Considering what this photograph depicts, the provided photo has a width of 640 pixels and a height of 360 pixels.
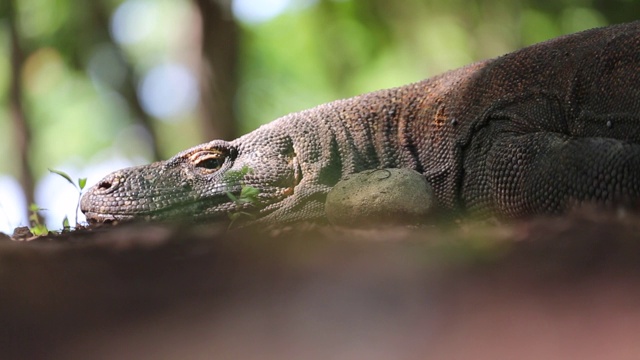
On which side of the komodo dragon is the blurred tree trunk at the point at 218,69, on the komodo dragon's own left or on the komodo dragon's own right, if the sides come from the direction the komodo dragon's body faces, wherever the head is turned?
on the komodo dragon's own right

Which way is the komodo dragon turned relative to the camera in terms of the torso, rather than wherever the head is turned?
to the viewer's left

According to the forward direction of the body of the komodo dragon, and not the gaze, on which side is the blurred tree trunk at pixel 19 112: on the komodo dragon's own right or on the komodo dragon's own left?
on the komodo dragon's own right

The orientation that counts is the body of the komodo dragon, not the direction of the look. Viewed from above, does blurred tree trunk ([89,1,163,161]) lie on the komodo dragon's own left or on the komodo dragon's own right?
on the komodo dragon's own right
